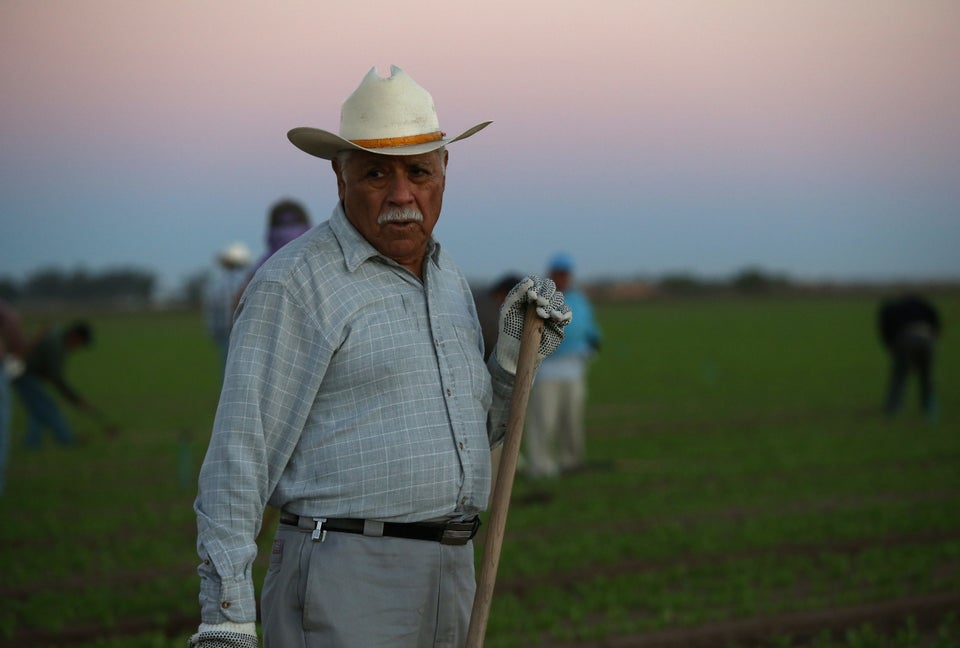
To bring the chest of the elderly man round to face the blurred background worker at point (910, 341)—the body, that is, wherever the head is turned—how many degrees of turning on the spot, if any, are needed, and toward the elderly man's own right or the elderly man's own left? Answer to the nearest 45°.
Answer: approximately 90° to the elderly man's own left

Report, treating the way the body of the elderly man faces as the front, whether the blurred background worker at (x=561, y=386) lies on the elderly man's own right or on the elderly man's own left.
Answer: on the elderly man's own left

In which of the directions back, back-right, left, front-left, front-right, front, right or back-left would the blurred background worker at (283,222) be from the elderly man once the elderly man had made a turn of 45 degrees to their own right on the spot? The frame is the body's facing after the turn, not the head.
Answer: back

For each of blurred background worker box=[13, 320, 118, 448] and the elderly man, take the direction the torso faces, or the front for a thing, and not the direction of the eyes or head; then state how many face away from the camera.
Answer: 0

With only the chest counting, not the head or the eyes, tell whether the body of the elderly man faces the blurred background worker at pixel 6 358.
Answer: no

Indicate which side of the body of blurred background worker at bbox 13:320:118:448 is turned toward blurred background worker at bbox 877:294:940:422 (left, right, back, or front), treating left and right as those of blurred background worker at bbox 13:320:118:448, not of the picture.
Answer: front

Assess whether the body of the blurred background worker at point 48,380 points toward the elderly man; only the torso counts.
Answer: no

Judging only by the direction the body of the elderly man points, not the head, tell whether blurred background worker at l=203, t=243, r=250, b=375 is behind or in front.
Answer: behind

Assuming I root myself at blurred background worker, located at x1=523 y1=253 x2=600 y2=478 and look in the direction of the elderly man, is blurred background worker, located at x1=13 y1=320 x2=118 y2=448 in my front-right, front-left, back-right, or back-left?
back-right

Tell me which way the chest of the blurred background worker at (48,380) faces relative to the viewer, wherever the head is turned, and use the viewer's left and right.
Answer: facing to the right of the viewer
